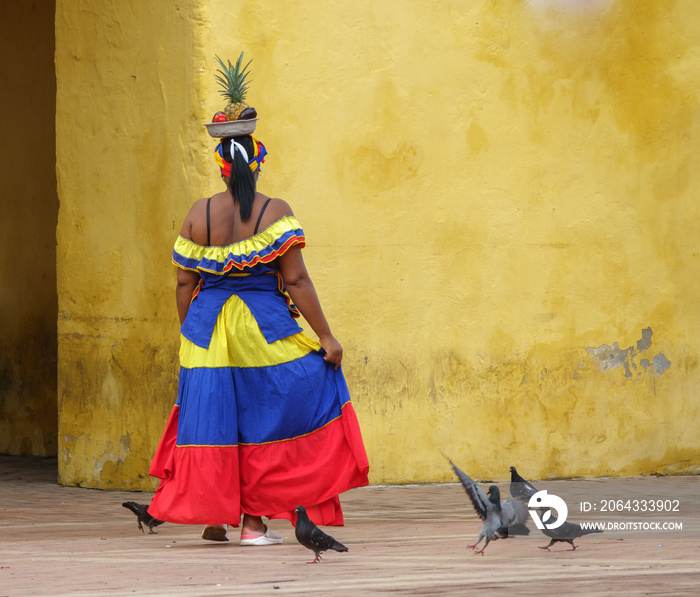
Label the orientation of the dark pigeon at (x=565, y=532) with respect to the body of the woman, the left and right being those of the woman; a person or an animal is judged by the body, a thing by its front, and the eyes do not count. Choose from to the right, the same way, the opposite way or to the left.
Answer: to the left

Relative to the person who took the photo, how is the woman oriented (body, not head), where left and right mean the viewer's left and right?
facing away from the viewer

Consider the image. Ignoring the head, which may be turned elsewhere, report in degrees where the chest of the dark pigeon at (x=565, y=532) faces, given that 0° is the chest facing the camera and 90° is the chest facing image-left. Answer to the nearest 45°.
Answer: approximately 90°

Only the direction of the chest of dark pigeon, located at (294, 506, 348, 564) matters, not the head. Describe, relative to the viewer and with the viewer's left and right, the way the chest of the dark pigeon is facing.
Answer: facing to the left of the viewer

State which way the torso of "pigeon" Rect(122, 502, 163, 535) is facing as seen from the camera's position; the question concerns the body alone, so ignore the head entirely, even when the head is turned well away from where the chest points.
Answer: to the viewer's right

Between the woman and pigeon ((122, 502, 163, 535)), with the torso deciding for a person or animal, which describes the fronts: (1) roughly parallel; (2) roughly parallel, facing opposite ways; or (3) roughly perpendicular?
roughly perpendicular

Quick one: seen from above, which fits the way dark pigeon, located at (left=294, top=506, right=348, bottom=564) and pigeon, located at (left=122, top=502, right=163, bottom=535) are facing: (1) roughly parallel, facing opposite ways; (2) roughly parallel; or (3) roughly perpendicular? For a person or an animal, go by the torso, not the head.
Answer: roughly parallel, facing opposite ways

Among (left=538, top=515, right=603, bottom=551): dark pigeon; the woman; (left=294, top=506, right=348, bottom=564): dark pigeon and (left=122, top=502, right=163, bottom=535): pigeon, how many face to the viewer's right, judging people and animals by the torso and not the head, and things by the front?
1

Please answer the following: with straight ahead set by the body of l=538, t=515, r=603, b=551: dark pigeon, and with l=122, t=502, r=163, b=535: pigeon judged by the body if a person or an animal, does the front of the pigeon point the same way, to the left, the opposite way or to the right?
the opposite way

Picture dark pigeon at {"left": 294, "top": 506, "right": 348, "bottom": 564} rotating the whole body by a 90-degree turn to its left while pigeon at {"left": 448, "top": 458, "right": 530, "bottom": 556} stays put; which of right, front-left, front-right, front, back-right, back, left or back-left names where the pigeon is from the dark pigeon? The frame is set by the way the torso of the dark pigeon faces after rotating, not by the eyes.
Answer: left

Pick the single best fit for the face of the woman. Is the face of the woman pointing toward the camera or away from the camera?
away from the camera

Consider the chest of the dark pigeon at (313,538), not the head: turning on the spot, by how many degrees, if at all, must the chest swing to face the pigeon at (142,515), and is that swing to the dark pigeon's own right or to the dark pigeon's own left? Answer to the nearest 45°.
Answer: approximately 45° to the dark pigeon's own right

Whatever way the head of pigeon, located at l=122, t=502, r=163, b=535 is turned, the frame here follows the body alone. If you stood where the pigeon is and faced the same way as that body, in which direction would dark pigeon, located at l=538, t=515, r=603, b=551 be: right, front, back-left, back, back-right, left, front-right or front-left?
front-right

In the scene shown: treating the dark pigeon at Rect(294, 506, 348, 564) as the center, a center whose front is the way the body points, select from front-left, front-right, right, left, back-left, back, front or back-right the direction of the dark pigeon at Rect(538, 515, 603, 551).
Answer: back

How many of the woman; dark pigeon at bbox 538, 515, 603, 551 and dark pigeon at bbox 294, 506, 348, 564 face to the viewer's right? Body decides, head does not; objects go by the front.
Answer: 0
